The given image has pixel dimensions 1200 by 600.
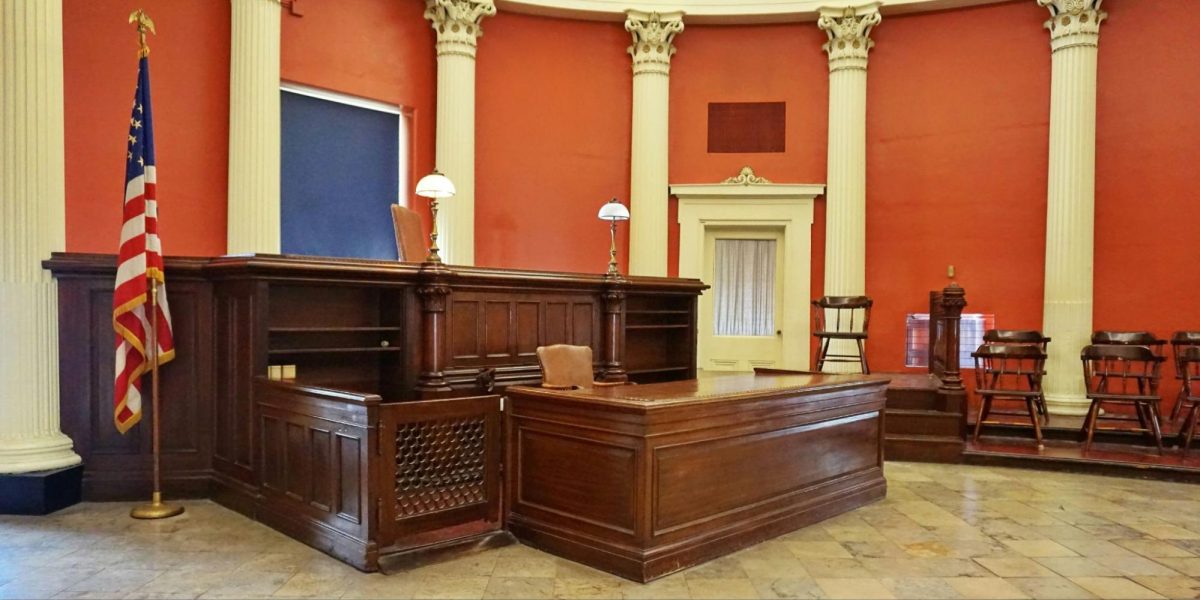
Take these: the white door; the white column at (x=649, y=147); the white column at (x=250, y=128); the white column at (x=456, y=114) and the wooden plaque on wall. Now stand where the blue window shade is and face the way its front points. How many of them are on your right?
1

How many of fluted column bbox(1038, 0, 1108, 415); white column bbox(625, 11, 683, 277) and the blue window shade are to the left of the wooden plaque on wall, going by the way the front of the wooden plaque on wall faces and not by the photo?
1

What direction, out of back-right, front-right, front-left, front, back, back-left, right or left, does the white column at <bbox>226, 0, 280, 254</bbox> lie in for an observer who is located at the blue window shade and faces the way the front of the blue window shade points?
right

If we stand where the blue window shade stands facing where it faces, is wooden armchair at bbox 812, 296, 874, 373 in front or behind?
in front

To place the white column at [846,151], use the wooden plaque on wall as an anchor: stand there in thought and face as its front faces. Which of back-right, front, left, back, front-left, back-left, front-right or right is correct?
left

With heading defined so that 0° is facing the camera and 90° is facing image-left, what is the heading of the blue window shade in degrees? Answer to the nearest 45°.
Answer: approximately 315°

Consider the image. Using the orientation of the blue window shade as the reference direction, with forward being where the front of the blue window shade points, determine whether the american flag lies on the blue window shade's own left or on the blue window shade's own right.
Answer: on the blue window shade's own right

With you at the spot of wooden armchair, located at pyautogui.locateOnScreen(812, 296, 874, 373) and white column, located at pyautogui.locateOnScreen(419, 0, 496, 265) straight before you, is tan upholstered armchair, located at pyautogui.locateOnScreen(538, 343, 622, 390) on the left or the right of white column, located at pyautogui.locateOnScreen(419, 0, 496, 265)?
left

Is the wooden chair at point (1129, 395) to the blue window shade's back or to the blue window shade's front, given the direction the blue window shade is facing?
to the front

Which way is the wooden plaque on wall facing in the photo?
toward the camera

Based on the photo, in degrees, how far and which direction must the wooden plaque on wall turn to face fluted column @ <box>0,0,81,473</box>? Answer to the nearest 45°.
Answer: approximately 45° to its right

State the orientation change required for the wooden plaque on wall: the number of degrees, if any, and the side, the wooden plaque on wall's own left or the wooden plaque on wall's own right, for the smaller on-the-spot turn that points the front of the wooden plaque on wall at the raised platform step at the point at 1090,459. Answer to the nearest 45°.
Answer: approximately 45° to the wooden plaque on wall's own left

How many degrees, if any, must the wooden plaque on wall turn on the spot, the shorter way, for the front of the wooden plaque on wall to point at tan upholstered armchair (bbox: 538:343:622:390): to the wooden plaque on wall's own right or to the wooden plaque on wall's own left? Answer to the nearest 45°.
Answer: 0° — it already faces it

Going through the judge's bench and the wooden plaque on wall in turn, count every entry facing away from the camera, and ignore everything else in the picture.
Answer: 0

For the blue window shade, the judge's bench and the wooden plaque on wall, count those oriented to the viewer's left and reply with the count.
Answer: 0

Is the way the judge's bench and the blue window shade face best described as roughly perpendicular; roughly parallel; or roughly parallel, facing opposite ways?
roughly parallel
